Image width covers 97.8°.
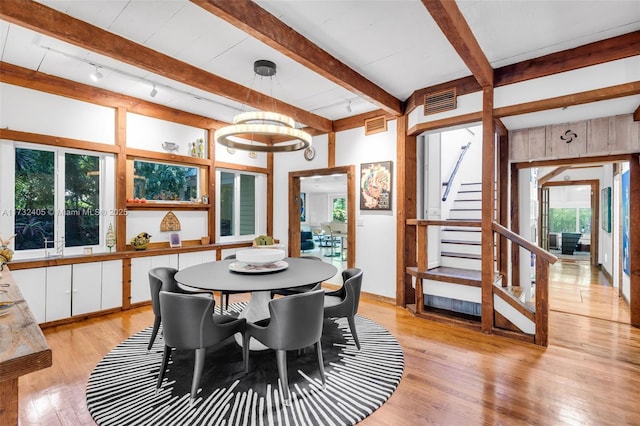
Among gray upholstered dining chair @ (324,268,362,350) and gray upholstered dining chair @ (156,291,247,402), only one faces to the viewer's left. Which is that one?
gray upholstered dining chair @ (324,268,362,350)

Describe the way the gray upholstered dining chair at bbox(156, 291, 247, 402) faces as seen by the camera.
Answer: facing away from the viewer and to the right of the viewer

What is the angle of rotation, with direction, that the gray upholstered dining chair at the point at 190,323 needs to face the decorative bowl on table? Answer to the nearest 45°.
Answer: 0° — it already faces it

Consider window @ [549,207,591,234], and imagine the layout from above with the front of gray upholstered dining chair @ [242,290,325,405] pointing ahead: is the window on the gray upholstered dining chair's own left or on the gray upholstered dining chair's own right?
on the gray upholstered dining chair's own right

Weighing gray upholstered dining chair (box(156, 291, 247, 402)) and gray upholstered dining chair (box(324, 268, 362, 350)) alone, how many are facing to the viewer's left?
1

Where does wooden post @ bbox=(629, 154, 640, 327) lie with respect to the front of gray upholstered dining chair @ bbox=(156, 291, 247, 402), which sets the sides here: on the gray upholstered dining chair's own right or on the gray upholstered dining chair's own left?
on the gray upholstered dining chair's own right

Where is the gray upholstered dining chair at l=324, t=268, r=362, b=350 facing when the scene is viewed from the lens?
facing to the left of the viewer

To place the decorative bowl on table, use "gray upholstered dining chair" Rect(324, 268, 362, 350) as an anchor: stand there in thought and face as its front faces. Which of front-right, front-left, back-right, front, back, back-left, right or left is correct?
front

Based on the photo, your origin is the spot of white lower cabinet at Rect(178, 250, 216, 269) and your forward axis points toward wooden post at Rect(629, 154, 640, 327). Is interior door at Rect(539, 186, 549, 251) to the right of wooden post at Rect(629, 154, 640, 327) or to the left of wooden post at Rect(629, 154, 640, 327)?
left

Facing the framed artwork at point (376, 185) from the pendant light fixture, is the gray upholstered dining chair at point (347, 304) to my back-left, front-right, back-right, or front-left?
front-right

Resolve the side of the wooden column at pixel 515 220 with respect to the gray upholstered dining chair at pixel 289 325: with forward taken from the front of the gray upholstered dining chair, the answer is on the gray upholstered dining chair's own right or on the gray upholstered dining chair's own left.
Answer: on the gray upholstered dining chair's own right

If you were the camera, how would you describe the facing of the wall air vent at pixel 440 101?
facing the viewer and to the left of the viewer

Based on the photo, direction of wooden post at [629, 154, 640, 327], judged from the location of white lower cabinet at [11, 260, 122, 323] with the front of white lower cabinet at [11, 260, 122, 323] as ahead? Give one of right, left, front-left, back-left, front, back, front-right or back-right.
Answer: front

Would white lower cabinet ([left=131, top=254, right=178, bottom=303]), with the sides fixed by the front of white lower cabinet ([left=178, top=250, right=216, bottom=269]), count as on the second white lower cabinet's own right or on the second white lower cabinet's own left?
on the second white lower cabinet's own right

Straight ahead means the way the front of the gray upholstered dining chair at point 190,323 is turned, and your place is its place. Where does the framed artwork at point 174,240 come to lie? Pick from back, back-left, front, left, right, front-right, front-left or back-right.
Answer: front-left

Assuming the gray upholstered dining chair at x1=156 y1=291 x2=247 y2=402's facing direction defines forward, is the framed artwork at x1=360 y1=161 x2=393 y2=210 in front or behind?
in front

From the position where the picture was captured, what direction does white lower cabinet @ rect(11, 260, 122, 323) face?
facing the viewer and to the right of the viewer

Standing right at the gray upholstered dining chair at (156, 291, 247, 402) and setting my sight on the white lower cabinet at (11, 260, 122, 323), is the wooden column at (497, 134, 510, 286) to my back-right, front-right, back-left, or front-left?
back-right
